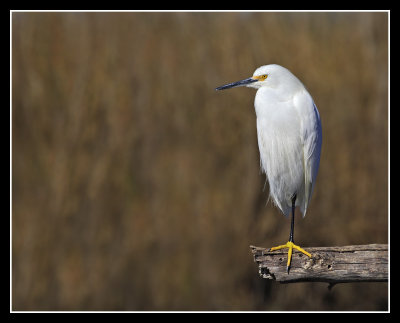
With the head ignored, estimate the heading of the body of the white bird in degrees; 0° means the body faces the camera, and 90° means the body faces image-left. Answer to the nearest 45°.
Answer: approximately 45°
